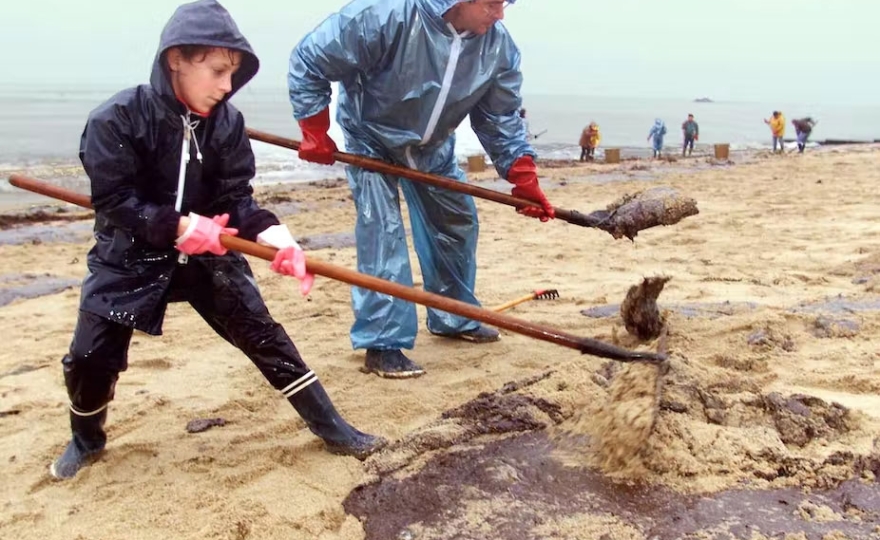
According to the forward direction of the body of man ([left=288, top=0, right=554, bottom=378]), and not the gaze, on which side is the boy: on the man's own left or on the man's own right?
on the man's own right

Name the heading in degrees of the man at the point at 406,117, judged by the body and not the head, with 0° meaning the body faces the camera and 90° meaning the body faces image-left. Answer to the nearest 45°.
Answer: approximately 315°

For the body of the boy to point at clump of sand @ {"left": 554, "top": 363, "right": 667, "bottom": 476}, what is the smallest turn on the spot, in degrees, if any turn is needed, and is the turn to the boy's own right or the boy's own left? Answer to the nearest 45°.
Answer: approximately 45° to the boy's own left

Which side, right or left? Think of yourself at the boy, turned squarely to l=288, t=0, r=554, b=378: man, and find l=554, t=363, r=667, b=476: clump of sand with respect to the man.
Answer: right

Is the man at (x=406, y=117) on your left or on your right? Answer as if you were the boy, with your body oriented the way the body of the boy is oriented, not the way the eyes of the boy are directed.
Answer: on your left

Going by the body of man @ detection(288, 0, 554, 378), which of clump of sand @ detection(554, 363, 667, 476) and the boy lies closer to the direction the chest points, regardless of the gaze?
the clump of sand
